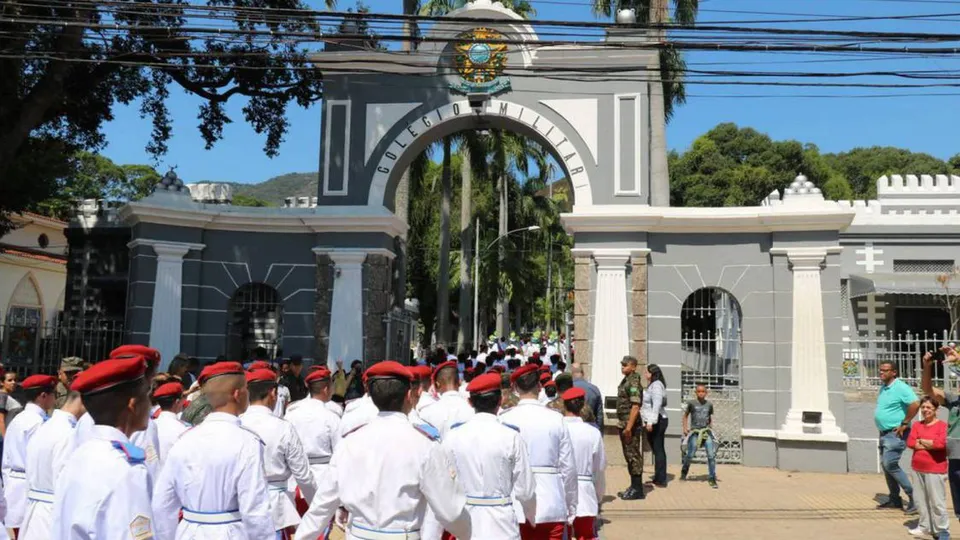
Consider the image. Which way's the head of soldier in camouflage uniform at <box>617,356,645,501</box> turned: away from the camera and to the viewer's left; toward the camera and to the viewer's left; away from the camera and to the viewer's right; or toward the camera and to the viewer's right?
toward the camera and to the viewer's left

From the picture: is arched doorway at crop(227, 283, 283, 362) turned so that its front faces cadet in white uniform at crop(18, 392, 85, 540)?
yes

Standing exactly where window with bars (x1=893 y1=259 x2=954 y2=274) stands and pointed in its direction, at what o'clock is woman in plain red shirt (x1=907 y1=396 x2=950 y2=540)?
The woman in plain red shirt is roughly at 12 o'clock from the window with bars.

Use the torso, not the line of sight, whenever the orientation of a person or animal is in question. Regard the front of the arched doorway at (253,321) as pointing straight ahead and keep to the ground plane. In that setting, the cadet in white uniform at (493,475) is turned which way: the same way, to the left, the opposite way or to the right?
the opposite way

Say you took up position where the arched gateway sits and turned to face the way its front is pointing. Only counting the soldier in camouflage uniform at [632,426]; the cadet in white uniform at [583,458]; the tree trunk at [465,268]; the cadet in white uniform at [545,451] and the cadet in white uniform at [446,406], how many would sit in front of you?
4

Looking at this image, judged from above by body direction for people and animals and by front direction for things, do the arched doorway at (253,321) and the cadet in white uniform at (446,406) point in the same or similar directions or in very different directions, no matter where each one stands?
very different directions

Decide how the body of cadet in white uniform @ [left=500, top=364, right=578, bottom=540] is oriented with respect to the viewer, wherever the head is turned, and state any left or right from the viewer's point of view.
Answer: facing away from the viewer

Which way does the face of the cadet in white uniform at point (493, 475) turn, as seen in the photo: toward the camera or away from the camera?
away from the camera

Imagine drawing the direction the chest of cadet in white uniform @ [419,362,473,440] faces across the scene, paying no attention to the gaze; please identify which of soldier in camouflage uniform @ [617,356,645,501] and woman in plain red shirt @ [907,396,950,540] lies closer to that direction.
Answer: the soldier in camouflage uniform

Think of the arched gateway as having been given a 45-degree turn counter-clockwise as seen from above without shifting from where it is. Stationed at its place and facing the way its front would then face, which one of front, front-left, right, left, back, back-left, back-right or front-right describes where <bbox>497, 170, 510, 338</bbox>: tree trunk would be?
back-left

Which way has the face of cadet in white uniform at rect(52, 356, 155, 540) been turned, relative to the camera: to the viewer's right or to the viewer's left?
to the viewer's right

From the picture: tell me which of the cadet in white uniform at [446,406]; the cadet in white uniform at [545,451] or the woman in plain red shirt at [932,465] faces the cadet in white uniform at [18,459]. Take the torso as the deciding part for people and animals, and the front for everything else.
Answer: the woman in plain red shirt

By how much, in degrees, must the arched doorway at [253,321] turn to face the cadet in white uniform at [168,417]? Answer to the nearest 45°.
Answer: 0° — it already faces them

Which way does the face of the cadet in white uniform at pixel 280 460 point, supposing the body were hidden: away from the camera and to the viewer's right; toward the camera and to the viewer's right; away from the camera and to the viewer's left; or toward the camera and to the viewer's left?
away from the camera and to the viewer's right

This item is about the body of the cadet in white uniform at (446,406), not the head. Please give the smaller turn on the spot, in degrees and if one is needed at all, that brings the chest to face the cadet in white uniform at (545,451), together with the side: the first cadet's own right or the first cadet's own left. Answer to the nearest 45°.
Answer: approximately 135° to the first cadet's own right

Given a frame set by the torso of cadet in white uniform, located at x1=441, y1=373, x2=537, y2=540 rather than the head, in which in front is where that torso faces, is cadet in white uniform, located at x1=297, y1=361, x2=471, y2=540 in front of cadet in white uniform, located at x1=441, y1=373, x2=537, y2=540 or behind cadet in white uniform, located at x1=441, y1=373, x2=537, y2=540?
behind

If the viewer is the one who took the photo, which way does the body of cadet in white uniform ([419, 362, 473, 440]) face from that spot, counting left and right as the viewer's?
facing away from the viewer
